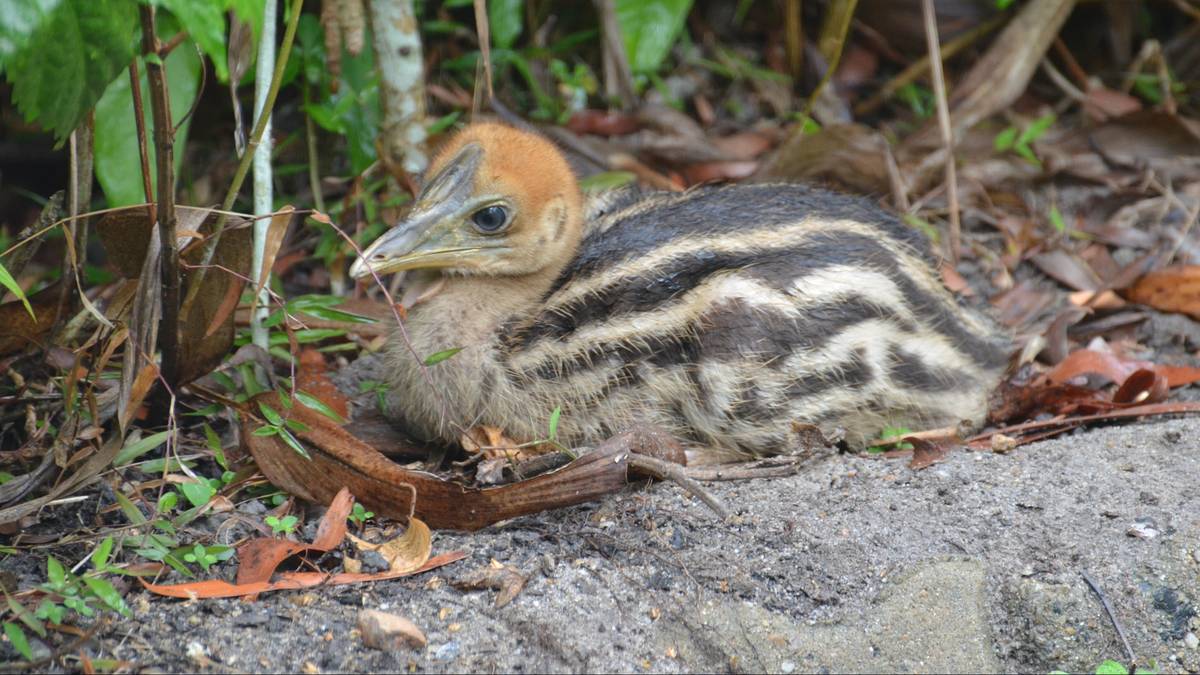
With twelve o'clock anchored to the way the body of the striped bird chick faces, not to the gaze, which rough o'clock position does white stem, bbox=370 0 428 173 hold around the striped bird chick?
The white stem is roughly at 2 o'clock from the striped bird chick.

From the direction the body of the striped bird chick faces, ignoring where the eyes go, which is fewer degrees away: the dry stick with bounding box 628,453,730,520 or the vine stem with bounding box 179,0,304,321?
the vine stem

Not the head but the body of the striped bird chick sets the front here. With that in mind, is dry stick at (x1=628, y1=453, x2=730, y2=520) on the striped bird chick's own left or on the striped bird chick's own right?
on the striped bird chick's own left

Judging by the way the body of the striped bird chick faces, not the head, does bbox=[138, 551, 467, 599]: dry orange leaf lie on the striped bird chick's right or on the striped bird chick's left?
on the striped bird chick's left

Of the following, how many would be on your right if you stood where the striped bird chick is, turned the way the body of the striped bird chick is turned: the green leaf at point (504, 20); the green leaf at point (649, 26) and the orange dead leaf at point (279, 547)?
2

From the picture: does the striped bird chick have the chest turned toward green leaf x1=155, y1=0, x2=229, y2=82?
no

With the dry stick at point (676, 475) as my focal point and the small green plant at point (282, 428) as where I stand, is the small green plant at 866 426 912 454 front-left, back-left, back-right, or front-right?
front-left

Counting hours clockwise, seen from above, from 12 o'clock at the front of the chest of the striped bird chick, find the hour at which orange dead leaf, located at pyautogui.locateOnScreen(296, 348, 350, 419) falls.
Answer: The orange dead leaf is roughly at 12 o'clock from the striped bird chick.

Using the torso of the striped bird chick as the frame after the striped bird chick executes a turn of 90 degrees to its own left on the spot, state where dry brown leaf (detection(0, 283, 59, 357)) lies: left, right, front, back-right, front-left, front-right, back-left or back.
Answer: right

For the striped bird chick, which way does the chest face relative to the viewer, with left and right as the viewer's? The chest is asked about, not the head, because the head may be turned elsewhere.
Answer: facing to the left of the viewer

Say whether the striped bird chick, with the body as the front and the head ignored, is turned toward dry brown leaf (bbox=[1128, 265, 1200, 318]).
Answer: no

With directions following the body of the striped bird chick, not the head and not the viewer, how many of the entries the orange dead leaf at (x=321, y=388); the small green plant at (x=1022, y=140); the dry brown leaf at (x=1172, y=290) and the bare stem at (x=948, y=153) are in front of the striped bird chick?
1

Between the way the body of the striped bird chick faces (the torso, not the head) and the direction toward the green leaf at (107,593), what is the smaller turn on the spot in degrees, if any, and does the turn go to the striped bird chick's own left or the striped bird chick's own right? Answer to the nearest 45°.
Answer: approximately 45° to the striped bird chick's own left

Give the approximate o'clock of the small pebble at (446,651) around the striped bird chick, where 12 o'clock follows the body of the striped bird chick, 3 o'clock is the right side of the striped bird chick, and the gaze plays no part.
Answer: The small pebble is roughly at 10 o'clock from the striped bird chick.

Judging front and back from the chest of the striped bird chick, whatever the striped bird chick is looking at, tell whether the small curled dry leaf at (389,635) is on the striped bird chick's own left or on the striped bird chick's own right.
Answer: on the striped bird chick's own left

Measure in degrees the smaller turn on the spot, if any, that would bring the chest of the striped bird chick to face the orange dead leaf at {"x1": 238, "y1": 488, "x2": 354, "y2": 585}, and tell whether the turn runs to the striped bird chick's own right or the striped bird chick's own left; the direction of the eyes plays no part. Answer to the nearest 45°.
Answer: approximately 45° to the striped bird chick's own left

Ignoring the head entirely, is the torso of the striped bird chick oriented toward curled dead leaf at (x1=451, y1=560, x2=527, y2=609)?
no
